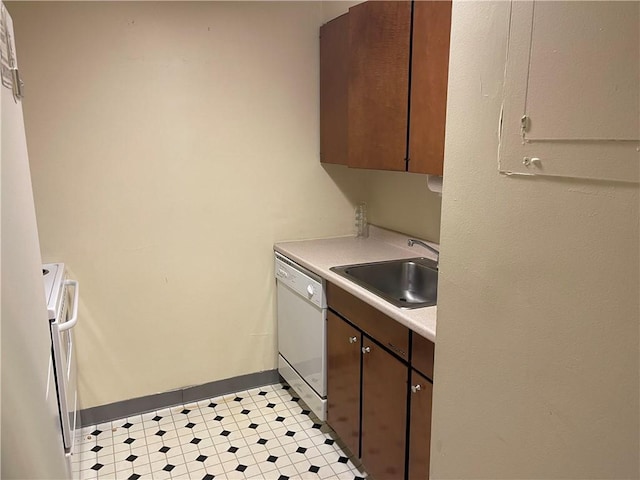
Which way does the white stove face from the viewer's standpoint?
to the viewer's right

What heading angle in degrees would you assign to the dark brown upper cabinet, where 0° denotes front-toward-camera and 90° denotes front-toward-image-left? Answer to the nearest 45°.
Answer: approximately 45°

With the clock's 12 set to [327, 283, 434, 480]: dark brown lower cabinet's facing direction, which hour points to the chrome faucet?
The chrome faucet is roughly at 5 o'clock from the dark brown lower cabinet.

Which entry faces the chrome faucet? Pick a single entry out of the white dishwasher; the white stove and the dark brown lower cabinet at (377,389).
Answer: the white stove

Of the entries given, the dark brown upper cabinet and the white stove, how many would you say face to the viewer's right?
1

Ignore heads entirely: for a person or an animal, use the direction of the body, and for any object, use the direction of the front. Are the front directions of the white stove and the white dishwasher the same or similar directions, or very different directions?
very different directions

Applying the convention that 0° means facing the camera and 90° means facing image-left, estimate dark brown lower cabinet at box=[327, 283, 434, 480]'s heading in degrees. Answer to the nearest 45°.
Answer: approximately 45°
